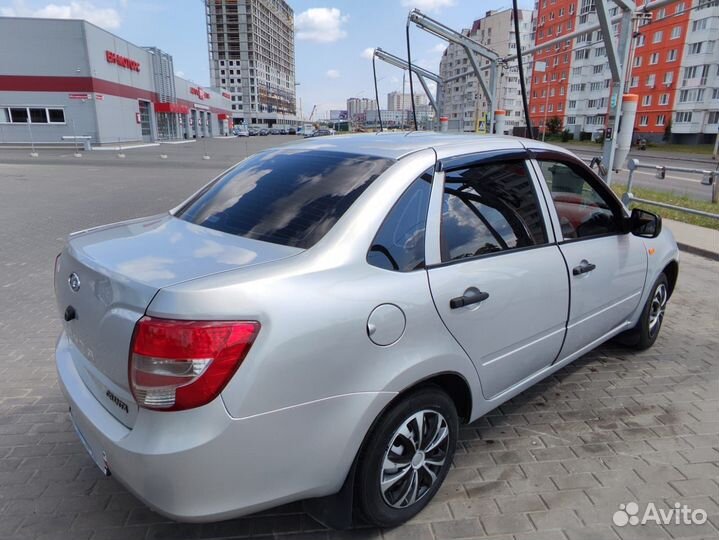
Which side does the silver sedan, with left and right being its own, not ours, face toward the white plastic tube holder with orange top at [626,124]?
front

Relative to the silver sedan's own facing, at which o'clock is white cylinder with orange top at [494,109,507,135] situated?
The white cylinder with orange top is roughly at 11 o'clock from the silver sedan.

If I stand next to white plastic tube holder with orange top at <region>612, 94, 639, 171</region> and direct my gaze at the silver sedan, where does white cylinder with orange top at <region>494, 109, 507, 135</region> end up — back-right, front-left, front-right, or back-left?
back-right

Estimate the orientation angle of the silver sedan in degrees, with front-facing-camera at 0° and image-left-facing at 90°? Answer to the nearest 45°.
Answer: approximately 225°
